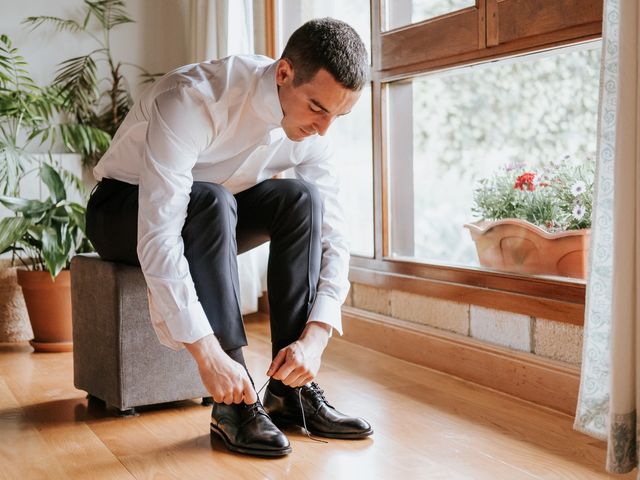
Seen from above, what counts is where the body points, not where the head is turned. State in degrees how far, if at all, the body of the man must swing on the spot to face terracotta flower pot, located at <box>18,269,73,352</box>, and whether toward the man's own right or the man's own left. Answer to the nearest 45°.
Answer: approximately 180°

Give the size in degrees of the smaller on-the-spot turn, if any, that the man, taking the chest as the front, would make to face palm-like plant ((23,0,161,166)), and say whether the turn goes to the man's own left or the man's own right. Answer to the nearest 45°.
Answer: approximately 135° to the man's own left

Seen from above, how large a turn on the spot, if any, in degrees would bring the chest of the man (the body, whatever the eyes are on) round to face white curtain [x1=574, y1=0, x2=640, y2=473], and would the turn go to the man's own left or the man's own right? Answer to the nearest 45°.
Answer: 0° — they already face it

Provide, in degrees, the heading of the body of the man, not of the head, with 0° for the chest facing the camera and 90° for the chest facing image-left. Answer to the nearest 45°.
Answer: approximately 315°

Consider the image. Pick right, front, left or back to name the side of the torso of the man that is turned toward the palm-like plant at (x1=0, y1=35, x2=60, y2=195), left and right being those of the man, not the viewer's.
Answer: back

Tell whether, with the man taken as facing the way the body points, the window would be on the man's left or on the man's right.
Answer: on the man's left

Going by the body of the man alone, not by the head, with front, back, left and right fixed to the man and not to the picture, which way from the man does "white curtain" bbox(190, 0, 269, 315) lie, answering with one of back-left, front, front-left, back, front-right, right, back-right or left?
back-left

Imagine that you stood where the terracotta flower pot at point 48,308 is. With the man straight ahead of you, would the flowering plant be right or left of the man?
left
